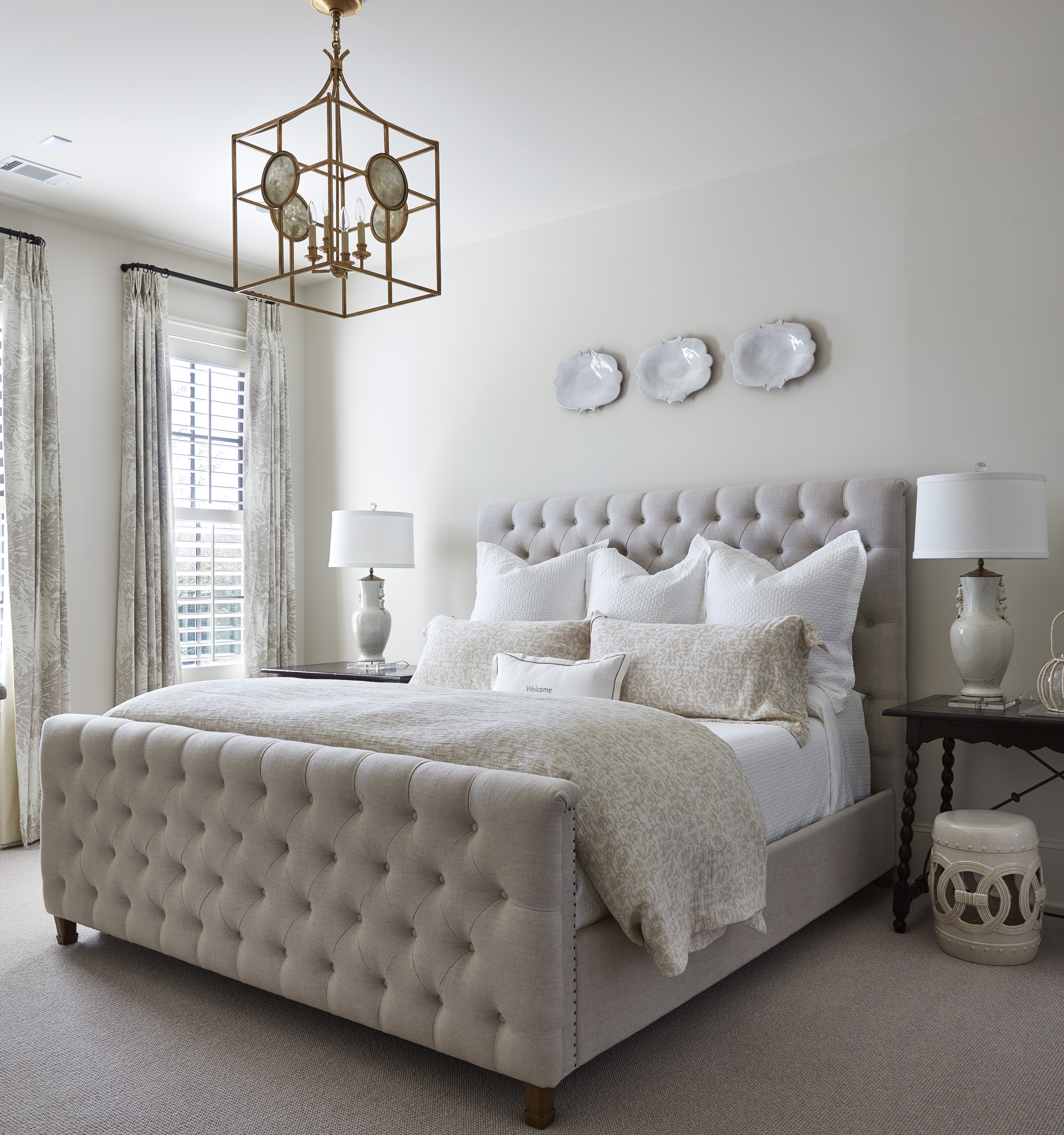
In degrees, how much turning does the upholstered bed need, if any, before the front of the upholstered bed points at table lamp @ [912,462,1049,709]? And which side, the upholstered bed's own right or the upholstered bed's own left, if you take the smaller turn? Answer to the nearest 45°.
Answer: approximately 135° to the upholstered bed's own left

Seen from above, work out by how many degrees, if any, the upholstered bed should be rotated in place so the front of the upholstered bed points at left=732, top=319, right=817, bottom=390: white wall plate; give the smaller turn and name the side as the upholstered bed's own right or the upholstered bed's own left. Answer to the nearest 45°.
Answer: approximately 180°

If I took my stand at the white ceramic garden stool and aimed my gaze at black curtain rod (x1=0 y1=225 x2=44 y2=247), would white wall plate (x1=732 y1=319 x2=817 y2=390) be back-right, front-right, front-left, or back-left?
front-right

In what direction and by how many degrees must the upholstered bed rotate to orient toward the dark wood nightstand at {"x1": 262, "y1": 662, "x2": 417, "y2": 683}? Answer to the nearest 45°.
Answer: approximately 135° to its right

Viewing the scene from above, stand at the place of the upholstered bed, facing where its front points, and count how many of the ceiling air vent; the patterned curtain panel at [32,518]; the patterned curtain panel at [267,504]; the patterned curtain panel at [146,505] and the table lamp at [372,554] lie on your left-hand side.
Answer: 0

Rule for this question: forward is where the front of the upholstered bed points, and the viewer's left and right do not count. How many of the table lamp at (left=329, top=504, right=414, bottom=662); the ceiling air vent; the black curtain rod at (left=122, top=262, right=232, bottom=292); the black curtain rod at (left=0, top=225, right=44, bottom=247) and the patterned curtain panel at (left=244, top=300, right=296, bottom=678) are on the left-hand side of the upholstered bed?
0

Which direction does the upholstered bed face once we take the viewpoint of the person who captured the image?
facing the viewer and to the left of the viewer

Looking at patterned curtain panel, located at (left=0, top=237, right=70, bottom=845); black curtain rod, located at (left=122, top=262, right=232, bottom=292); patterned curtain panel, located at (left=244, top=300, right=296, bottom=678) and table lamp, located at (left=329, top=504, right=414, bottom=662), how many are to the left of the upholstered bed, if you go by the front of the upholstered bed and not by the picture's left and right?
0

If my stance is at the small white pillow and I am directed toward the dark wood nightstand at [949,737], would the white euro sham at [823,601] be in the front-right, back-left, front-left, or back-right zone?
front-left

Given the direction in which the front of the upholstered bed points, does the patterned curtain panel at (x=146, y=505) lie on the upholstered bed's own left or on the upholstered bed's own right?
on the upholstered bed's own right

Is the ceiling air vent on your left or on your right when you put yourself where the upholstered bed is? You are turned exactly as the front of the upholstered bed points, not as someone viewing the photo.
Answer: on your right

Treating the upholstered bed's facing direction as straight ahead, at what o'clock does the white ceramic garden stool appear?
The white ceramic garden stool is roughly at 7 o'clock from the upholstered bed.

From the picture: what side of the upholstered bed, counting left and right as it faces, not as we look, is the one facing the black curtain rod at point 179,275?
right

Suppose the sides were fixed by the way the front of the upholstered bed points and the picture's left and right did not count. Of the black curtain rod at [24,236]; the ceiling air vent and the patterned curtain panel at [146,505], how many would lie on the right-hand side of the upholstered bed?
3

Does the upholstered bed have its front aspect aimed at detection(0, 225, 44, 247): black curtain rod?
no

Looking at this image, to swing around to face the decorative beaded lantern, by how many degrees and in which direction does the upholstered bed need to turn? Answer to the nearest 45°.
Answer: approximately 135° to its left
